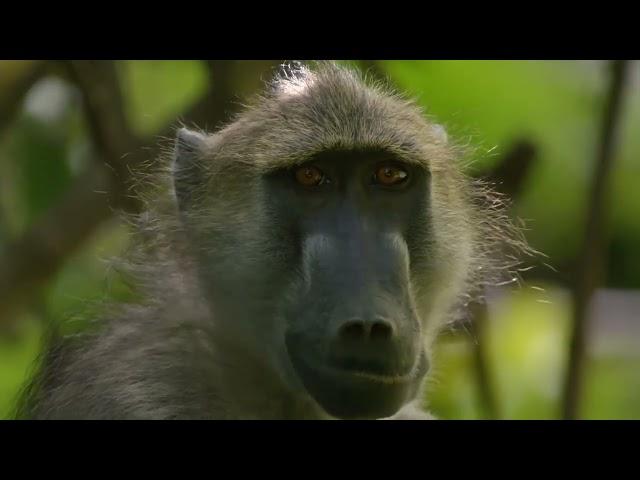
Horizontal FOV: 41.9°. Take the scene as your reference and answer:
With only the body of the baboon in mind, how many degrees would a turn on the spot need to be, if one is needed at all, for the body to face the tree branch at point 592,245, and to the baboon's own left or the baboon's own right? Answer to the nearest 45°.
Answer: approximately 90° to the baboon's own left

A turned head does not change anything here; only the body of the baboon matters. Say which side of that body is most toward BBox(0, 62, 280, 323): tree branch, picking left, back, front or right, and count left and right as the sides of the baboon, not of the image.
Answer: back

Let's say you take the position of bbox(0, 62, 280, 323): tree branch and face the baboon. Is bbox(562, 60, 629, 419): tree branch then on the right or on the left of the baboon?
left

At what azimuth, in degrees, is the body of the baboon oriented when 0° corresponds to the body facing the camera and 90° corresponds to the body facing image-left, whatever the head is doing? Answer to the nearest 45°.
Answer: approximately 315°
